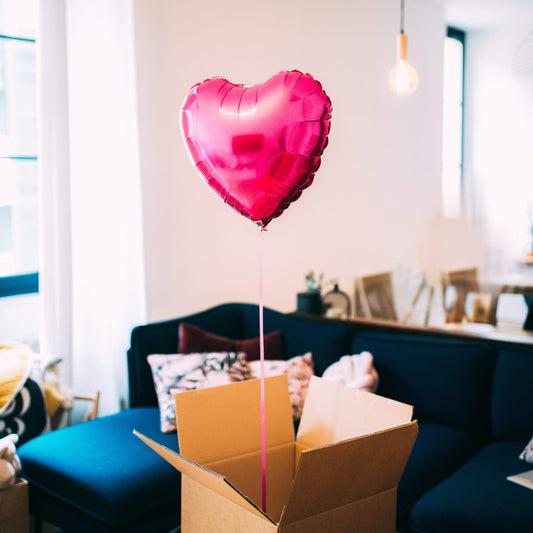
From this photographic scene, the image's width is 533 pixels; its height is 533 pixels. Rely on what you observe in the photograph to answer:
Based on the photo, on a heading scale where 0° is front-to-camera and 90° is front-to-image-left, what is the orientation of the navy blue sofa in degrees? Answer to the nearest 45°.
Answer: approximately 45°

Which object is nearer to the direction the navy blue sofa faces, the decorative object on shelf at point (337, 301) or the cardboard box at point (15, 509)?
the cardboard box

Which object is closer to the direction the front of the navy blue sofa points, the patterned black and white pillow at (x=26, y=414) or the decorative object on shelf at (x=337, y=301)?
the patterned black and white pillow

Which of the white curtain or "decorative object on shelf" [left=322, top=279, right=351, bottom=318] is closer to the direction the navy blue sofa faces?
the white curtain

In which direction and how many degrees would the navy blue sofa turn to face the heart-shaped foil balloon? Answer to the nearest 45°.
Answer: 0° — it already faces it

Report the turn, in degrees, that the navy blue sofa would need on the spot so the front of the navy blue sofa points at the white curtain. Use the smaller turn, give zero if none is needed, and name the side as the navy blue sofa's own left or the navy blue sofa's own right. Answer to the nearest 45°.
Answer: approximately 90° to the navy blue sofa's own right

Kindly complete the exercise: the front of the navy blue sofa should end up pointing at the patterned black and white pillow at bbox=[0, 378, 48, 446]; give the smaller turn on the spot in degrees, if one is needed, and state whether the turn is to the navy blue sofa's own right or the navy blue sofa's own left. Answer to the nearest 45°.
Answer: approximately 45° to the navy blue sofa's own right
